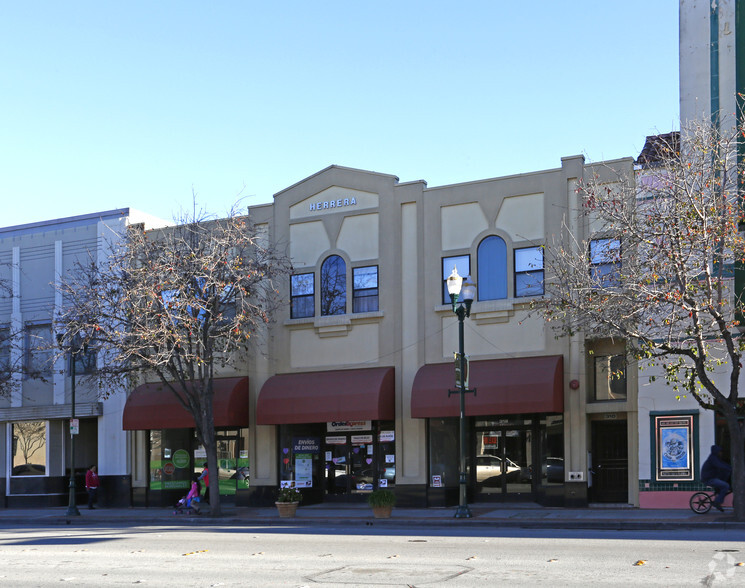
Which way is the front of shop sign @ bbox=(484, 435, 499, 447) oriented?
toward the camera

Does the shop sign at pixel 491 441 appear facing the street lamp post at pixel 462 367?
yes

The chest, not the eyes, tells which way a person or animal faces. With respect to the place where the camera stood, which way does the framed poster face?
facing the viewer

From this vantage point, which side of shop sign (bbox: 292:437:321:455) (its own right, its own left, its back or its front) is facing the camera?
front

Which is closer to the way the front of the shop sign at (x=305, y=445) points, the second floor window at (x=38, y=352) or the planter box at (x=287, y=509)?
the planter box

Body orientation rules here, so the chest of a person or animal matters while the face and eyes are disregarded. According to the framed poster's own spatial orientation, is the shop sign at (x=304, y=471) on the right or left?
on its right

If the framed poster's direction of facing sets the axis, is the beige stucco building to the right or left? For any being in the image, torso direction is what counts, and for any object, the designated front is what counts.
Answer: on its right

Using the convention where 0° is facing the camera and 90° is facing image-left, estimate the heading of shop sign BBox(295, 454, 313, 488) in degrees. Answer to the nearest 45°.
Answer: approximately 0°
